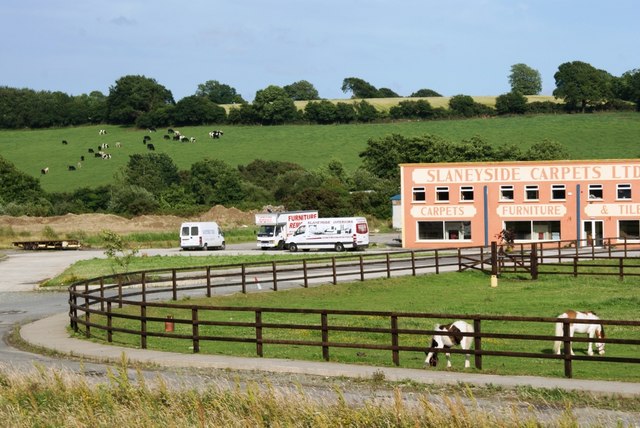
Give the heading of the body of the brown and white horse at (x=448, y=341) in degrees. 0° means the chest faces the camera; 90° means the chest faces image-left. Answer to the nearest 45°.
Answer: approximately 90°
